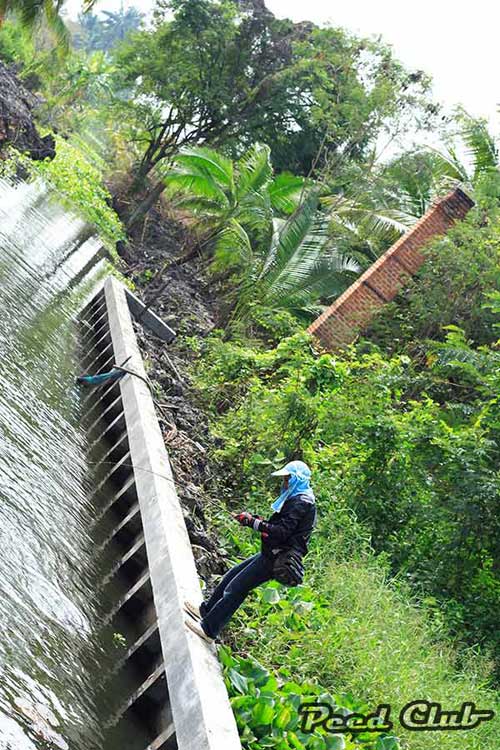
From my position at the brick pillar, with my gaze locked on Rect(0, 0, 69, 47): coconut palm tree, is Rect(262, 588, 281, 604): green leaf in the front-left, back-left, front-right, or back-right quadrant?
back-left
